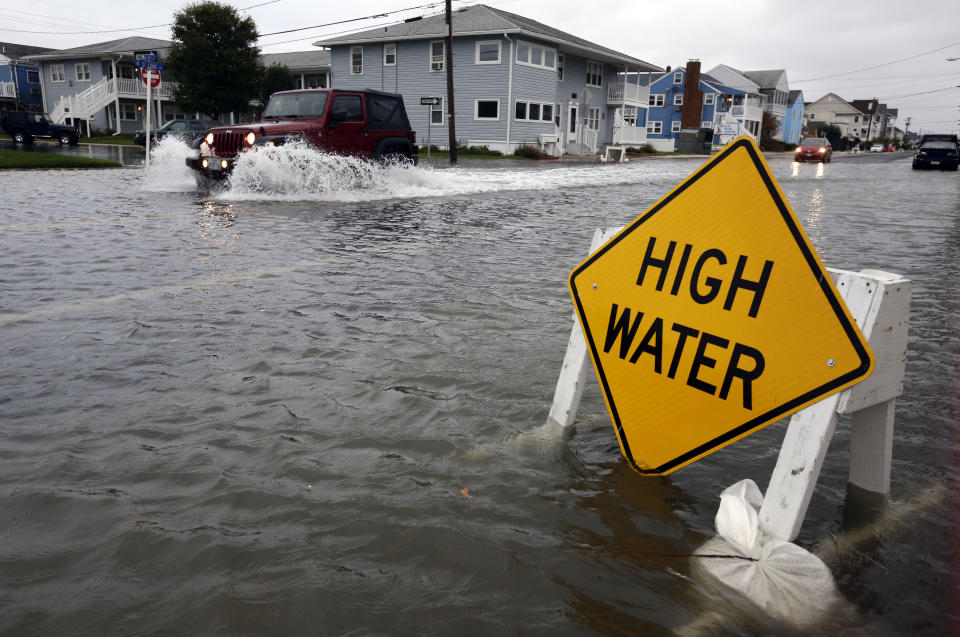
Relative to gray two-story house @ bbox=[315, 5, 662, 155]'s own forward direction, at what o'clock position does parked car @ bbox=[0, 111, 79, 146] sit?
The parked car is roughly at 4 o'clock from the gray two-story house.

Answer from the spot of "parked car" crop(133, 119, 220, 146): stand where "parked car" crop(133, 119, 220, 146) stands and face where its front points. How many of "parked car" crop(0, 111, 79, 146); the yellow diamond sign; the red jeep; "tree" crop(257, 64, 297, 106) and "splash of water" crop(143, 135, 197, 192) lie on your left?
3

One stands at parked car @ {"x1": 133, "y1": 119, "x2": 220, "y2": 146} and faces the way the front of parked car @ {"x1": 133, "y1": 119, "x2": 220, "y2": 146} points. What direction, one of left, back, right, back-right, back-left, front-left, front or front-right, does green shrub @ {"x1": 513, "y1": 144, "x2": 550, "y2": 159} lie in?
back

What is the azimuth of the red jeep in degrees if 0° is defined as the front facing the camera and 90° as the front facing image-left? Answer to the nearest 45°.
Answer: approximately 45°

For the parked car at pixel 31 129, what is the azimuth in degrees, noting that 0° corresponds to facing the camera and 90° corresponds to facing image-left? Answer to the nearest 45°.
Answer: approximately 270°

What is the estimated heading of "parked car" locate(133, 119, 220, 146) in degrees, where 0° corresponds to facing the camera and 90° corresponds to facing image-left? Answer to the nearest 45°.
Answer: approximately 90°
